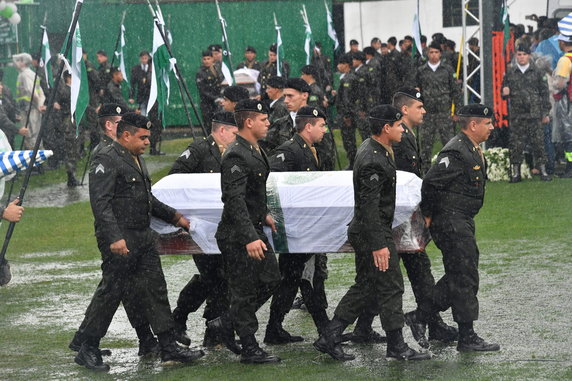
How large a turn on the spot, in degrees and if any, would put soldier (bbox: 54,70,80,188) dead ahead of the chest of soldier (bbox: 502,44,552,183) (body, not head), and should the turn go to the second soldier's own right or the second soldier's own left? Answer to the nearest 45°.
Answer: approximately 90° to the second soldier's own right

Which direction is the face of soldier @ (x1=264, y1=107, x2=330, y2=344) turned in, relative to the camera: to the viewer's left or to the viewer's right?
to the viewer's right
